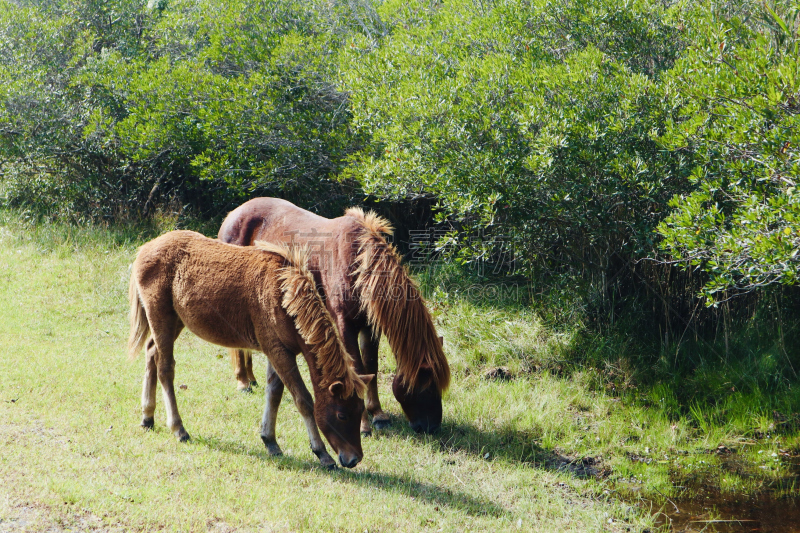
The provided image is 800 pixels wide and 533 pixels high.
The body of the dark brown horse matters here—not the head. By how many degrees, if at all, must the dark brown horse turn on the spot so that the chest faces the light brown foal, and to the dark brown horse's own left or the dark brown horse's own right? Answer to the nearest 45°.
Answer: approximately 90° to the dark brown horse's own right

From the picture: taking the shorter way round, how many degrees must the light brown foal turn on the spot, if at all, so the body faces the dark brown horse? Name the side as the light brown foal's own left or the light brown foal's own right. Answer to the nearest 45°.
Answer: approximately 90° to the light brown foal's own left

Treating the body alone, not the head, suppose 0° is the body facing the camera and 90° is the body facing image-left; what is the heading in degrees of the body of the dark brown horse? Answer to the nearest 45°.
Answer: approximately 315°

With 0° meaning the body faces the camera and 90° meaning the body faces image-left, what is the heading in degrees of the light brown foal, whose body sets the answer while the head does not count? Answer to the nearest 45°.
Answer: approximately 315°

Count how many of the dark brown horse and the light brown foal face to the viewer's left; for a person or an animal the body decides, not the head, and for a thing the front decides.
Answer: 0
